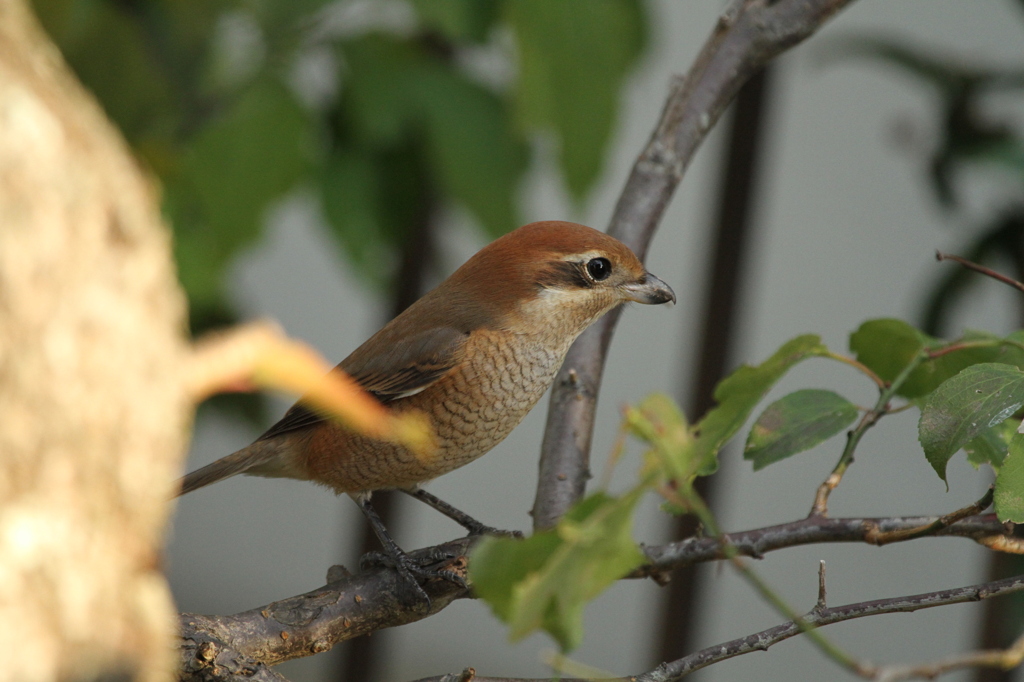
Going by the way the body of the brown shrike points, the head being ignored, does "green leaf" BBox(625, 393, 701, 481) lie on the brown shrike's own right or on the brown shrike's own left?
on the brown shrike's own right

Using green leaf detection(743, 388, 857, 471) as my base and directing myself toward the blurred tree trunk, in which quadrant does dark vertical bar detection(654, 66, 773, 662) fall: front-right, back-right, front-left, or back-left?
back-right

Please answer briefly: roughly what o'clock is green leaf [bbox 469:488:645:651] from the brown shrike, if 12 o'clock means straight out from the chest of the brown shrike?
The green leaf is roughly at 3 o'clock from the brown shrike.

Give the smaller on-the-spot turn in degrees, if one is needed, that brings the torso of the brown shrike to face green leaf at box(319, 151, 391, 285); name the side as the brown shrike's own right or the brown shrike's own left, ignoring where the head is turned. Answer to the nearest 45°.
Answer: approximately 90° to the brown shrike's own left

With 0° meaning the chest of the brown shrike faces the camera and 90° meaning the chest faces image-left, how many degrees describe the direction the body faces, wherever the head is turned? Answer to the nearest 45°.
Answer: approximately 270°

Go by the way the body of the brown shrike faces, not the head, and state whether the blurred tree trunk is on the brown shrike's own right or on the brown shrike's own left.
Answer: on the brown shrike's own right

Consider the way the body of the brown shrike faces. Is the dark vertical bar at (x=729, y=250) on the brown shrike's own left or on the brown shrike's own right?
on the brown shrike's own left

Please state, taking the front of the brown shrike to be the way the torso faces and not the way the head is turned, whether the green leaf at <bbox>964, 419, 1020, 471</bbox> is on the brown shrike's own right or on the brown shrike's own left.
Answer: on the brown shrike's own left

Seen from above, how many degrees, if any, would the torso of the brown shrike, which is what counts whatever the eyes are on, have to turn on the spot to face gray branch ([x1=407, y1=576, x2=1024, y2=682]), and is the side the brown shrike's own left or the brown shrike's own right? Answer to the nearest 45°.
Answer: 0° — it already faces it

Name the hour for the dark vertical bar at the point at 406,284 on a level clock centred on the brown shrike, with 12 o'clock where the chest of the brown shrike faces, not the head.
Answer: The dark vertical bar is roughly at 9 o'clock from the brown shrike.
